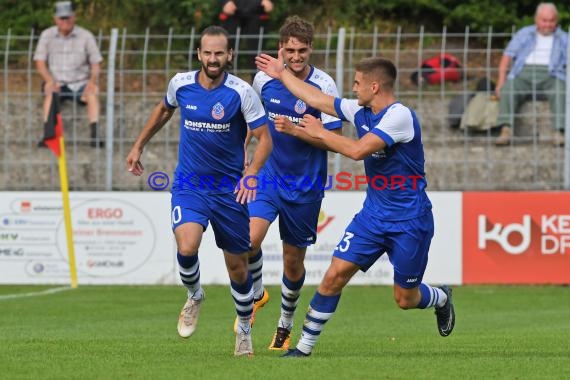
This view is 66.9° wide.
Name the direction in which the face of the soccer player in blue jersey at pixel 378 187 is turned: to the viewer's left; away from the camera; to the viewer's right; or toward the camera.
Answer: to the viewer's left

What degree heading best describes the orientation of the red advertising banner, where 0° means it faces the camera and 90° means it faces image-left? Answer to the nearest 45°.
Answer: approximately 0°

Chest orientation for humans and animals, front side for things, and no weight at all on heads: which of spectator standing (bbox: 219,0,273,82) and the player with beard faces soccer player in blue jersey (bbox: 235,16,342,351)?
the spectator standing

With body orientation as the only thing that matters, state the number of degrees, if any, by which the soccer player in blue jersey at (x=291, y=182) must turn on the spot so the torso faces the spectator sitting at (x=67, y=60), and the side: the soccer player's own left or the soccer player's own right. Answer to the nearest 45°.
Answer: approximately 135° to the soccer player's own right
